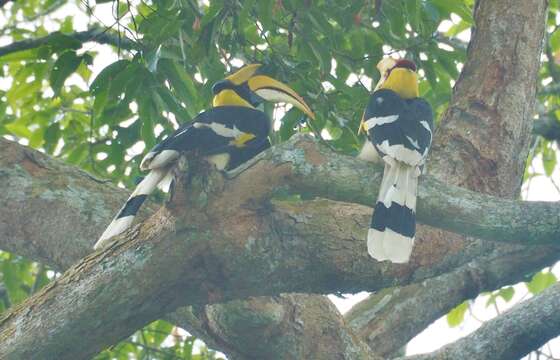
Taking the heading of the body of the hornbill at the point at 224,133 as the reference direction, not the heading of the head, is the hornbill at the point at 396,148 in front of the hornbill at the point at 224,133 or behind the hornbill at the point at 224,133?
in front

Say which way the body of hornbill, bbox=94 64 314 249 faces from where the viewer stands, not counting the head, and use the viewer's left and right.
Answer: facing to the right of the viewer
